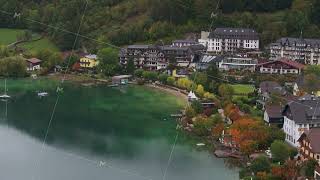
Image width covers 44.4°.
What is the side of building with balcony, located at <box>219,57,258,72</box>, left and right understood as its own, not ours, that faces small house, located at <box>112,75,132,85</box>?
right

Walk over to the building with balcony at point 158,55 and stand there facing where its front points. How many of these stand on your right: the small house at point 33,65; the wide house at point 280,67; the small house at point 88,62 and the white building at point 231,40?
2

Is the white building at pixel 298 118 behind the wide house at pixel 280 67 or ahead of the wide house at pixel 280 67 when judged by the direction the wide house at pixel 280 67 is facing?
ahead

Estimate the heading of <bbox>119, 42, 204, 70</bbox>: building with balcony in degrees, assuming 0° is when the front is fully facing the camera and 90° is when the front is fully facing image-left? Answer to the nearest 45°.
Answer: approximately 0°

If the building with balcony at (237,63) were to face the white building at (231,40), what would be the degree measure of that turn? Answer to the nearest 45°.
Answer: approximately 180°

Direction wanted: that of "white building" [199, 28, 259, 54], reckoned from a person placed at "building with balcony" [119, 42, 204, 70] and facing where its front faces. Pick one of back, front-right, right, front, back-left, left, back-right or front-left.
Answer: left
